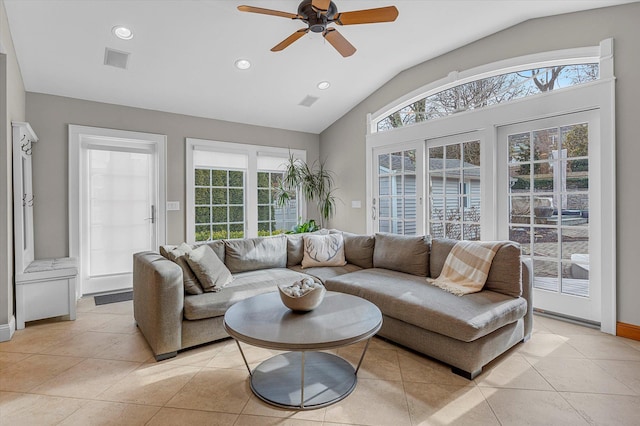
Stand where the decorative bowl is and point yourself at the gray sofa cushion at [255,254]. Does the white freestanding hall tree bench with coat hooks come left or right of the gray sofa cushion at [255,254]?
left

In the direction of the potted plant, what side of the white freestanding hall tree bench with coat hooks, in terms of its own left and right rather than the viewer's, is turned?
front

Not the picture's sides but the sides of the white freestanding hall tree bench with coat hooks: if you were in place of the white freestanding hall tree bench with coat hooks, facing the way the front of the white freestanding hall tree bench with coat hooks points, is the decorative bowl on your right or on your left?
on your right

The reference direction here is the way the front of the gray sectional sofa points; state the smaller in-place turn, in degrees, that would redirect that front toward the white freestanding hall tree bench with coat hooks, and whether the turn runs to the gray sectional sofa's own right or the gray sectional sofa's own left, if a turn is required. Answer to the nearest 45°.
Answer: approximately 90° to the gray sectional sofa's own right

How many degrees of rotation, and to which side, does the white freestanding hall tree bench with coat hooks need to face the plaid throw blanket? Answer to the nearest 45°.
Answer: approximately 45° to its right

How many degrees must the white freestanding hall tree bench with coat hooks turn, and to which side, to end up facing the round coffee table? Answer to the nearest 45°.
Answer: approximately 45° to its right

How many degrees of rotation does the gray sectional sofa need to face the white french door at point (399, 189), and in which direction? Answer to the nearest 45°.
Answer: approximately 180°

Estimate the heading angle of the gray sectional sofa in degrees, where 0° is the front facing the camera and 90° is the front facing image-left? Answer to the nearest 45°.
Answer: approximately 0°

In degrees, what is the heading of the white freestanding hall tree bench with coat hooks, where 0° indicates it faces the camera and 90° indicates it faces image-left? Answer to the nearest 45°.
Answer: approximately 270°

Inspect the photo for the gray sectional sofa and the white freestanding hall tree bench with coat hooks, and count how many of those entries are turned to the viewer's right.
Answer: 1

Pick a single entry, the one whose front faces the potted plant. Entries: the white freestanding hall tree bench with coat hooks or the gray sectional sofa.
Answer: the white freestanding hall tree bench with coat hooks
